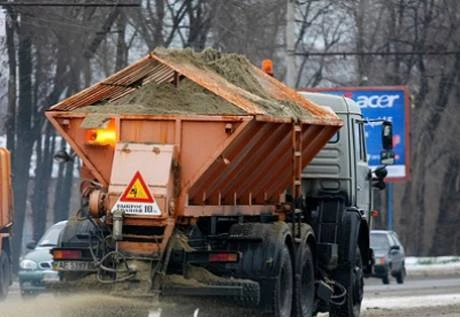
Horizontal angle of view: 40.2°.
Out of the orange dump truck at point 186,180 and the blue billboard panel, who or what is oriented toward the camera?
the blue billboard panel

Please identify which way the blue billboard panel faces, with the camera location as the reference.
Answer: facing the viewer

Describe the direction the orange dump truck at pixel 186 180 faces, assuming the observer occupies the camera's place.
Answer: facing away from the viewer and to the right of the viewer

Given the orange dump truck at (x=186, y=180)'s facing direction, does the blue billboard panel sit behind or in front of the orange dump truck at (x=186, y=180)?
in front

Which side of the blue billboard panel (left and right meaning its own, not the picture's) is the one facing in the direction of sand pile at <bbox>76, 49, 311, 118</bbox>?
front
